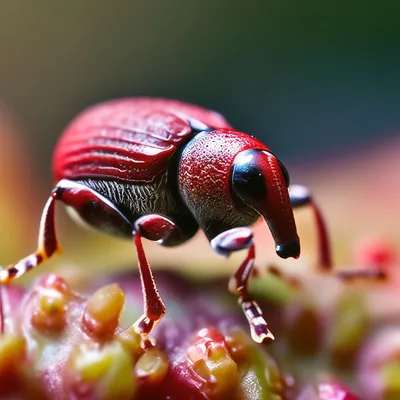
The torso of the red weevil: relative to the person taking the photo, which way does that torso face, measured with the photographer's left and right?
facing the viewer and to the right of the viewer
